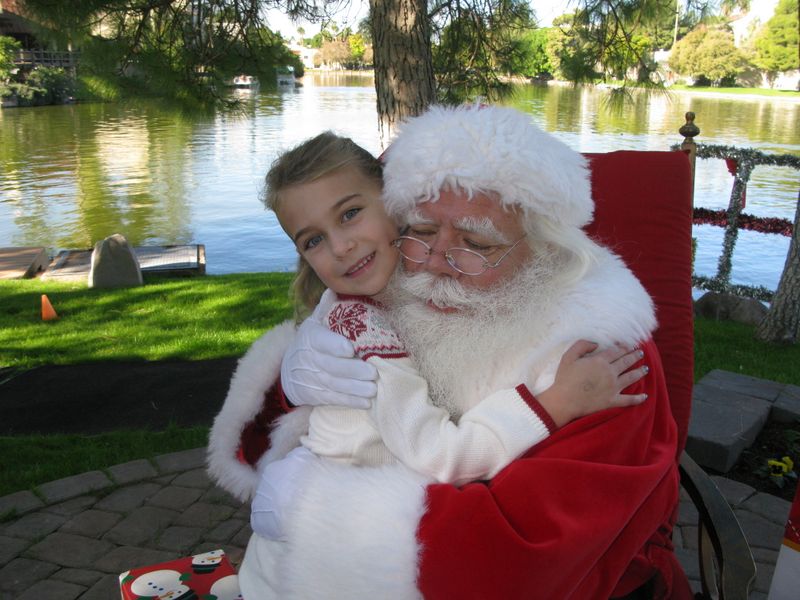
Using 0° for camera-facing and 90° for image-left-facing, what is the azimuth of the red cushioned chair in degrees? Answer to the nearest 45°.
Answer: approximately 45°

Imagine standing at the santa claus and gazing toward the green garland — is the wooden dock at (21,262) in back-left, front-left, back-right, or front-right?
front-left

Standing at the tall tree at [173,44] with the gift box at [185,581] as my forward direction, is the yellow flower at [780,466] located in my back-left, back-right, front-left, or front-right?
front-left

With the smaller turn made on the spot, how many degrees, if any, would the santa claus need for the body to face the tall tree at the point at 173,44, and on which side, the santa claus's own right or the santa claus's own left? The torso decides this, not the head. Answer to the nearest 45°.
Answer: approximately 90° to the santa claus's own right

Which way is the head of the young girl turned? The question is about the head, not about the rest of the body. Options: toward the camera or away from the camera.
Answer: toward the camera

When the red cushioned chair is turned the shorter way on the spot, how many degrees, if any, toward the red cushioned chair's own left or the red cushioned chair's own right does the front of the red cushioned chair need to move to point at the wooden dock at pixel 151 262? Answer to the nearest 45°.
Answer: approximately 90° to the red cushioned chair's own right

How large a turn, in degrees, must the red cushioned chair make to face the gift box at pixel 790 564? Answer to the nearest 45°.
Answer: approximately 90° to its left

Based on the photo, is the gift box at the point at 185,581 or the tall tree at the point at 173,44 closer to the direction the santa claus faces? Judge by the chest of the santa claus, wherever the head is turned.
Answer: the gift box

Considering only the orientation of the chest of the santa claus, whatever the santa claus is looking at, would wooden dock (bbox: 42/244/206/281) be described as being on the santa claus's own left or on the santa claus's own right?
on the santa claus's own right

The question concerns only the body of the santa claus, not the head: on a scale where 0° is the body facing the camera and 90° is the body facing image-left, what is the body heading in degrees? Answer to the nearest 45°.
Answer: approximately 45°
